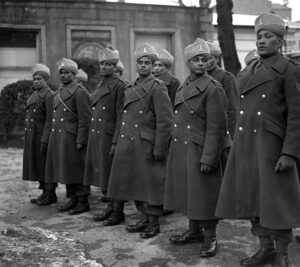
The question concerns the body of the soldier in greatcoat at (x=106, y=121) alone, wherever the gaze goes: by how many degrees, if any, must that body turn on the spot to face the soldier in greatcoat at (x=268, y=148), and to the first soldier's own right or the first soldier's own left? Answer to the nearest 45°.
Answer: approximately 90° to the first soldier's own left

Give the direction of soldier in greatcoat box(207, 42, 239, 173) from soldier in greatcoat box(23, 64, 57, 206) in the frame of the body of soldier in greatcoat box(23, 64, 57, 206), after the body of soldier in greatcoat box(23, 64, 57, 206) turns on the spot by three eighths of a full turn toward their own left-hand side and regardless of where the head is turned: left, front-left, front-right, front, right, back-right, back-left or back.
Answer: front-right

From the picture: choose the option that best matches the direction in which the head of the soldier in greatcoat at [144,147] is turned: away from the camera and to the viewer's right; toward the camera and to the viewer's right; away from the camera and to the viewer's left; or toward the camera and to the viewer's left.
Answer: toward the camera and to the viewer's left

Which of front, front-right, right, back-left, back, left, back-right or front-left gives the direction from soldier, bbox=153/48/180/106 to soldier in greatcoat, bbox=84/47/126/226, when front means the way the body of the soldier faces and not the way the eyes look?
front

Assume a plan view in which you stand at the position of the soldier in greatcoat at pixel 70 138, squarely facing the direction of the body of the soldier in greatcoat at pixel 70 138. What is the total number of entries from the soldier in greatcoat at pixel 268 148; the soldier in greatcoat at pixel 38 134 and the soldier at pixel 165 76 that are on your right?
1

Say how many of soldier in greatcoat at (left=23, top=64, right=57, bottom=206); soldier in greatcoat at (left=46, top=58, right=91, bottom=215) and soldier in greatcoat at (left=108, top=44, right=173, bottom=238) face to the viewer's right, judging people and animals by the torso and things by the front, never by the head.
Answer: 0

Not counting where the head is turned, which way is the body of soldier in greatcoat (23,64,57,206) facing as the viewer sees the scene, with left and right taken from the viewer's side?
facing the viewer and to the left of the viewer

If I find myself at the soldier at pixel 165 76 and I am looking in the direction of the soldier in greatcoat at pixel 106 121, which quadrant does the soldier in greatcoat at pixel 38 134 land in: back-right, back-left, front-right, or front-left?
front-right

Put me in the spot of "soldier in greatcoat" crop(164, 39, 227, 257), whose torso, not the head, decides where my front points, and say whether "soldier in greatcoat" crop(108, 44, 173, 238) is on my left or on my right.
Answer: on my right

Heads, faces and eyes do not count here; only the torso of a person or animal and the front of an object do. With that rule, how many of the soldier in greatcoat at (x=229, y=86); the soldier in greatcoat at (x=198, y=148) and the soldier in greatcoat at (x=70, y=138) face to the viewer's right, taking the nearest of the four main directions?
0

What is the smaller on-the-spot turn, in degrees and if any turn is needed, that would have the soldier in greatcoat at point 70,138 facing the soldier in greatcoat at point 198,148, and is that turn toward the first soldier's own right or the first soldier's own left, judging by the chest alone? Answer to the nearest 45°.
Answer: approximately 90° to the first soldier's own left

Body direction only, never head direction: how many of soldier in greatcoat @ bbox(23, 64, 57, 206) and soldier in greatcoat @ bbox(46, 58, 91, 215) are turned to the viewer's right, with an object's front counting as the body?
0

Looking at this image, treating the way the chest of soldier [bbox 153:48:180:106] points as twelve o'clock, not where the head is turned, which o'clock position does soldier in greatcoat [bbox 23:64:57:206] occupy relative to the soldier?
The soldier in greatcoat is roughly at 2 o'clock from the soldier.

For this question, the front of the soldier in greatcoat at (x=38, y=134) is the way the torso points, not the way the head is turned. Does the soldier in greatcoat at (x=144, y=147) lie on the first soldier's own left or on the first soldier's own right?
on the first soldier's own left

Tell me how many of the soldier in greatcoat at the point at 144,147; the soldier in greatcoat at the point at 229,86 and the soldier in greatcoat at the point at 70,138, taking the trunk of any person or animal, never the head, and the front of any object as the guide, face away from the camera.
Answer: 0

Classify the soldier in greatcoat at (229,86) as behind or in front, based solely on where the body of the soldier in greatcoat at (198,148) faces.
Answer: behind

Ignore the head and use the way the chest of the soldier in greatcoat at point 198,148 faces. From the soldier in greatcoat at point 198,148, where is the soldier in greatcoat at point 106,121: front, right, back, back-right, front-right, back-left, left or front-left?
right

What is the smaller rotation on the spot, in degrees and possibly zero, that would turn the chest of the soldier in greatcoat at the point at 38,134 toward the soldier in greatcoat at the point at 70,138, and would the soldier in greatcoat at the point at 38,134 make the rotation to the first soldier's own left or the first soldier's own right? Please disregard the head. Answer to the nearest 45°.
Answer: approximately 90° to the first soldier's own left

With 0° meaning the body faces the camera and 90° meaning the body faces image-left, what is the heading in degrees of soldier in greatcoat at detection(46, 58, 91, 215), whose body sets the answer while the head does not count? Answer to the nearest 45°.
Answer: approximately 45°

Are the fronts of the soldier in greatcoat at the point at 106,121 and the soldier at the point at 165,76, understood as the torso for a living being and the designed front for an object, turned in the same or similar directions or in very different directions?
same or similar directions
